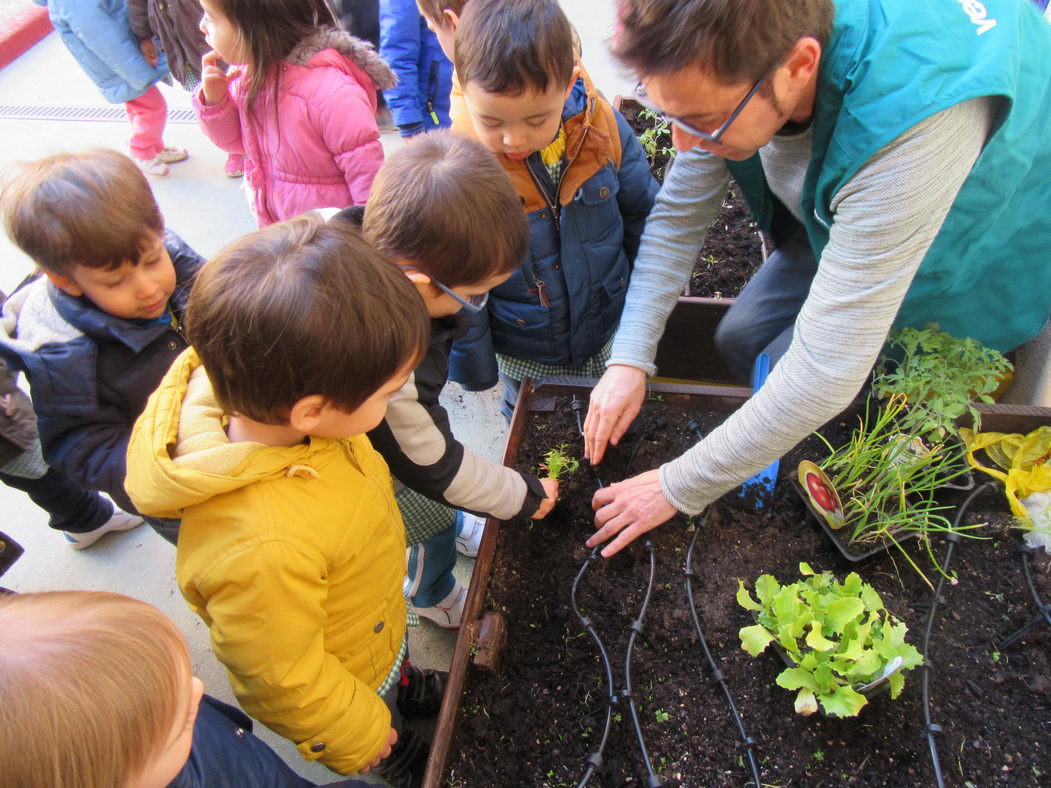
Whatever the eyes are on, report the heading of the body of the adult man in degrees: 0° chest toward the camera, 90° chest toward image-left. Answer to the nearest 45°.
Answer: approximately 45°

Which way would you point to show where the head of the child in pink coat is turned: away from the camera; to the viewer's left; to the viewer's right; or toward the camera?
to the viewer's left

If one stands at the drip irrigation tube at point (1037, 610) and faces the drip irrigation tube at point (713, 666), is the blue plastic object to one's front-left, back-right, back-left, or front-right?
front-right
